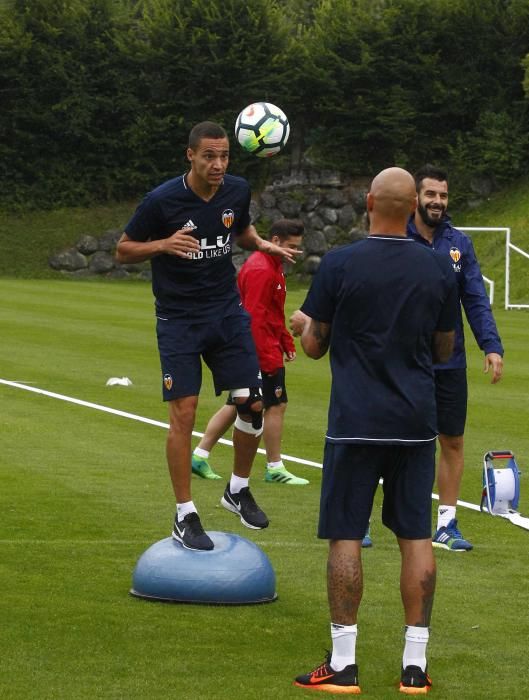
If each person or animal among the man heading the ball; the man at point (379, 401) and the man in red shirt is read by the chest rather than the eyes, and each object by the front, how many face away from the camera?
1

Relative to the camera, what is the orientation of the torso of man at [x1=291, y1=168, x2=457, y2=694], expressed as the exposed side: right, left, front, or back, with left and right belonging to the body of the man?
back

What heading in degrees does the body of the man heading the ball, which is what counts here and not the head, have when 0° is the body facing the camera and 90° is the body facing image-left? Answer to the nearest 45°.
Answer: approximately 315°

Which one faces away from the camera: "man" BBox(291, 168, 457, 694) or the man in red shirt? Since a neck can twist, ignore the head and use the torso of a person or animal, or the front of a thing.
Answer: the man

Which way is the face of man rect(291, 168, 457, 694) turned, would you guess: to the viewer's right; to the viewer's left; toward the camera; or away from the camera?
away from the camera

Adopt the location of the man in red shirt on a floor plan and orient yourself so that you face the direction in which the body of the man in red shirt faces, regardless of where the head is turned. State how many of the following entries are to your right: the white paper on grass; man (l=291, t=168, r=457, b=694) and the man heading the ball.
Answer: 2

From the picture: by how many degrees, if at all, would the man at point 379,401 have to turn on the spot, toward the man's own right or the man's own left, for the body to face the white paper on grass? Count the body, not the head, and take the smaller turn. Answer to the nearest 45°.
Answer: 0° — they already face it

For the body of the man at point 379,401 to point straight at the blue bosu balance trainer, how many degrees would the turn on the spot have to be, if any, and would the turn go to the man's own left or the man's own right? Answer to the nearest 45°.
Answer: approximately 45° to the man's own left

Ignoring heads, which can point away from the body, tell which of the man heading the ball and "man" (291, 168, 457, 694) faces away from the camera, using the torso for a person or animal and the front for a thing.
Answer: the man

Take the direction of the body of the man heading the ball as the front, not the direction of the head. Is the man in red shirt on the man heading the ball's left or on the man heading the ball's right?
on the man heading the ball's left

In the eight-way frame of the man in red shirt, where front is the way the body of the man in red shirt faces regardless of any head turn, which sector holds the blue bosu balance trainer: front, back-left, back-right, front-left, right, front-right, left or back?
right
